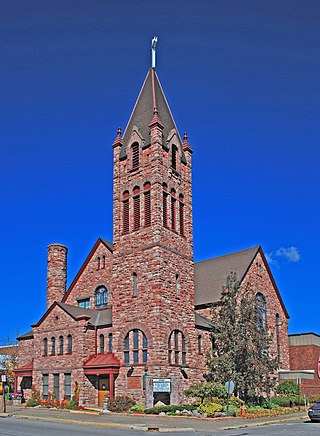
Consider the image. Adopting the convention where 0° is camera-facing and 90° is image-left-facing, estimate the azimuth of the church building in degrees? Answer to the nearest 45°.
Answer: approximately 45°

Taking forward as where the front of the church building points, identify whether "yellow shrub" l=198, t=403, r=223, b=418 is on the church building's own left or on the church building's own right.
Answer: on the church building's own left

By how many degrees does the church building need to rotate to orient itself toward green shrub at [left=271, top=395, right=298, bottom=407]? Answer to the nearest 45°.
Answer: approximately 135° to its left

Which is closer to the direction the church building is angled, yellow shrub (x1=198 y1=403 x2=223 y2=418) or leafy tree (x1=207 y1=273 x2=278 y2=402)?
the yellow shrub
